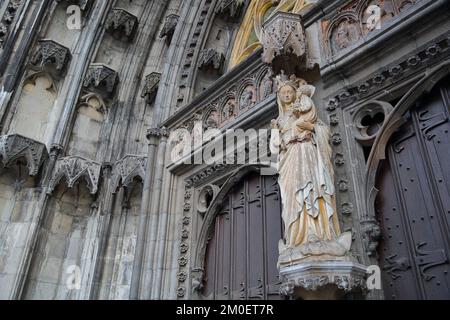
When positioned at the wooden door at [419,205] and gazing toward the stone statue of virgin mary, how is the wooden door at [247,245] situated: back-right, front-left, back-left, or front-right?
front-right

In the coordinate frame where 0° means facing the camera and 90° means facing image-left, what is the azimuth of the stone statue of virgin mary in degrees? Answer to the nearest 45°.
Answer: approximately 45°

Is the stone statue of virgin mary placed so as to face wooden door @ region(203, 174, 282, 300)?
no

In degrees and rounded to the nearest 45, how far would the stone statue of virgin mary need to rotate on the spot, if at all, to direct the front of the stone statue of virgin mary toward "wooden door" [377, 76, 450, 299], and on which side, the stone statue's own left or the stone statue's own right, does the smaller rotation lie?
approximately 135° to the stone statue's own left

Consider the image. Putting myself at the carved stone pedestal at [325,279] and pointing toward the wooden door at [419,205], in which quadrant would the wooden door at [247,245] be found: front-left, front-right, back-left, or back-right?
back-left
